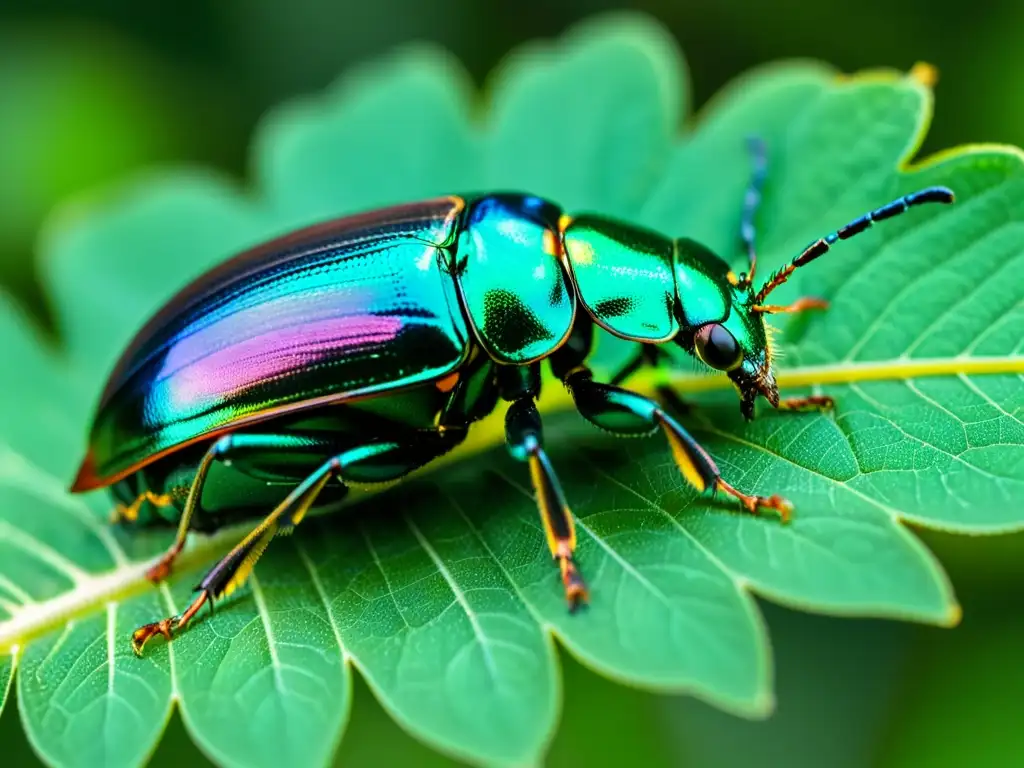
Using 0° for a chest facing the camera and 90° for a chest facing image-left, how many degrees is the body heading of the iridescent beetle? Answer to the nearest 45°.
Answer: approximately 270°
